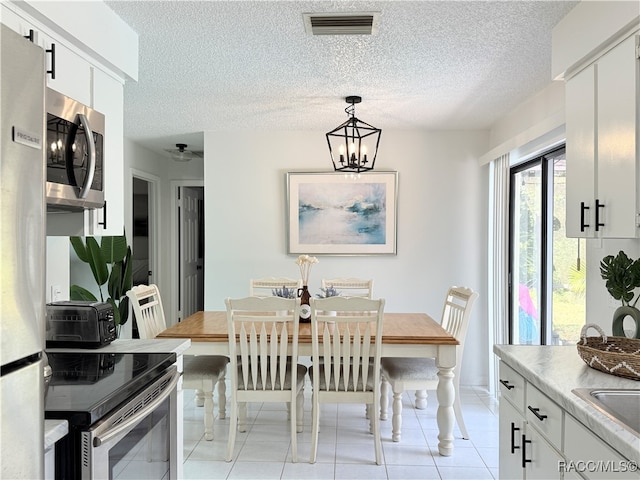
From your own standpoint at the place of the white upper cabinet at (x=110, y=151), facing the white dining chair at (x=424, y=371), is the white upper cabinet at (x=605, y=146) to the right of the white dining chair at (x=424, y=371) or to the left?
right

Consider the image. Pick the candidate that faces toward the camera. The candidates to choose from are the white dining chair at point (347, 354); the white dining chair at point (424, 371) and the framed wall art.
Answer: the framed wall art

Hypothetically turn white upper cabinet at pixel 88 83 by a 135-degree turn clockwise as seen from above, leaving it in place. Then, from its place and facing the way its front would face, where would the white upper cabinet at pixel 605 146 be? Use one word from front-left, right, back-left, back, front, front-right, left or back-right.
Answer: back-left

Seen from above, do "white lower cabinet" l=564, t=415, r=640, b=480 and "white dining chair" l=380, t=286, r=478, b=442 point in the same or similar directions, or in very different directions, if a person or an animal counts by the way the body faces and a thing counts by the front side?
same or similar directions

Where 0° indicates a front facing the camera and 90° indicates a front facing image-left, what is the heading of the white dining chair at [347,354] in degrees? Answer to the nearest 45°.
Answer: approximately 180°

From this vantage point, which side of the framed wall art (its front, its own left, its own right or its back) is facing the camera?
front

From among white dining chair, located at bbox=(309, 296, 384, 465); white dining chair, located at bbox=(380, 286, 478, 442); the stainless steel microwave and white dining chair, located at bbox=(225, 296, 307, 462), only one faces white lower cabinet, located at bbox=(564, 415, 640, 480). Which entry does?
the stainless steel microwave

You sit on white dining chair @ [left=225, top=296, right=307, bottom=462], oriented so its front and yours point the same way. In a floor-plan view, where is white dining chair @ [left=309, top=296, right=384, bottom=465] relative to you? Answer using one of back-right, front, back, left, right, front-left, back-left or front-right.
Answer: right

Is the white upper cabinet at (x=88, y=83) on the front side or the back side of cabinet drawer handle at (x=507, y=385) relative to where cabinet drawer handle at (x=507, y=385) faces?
on the front side

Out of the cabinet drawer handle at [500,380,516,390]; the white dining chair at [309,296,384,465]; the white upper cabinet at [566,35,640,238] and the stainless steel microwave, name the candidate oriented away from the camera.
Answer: the white dining chair

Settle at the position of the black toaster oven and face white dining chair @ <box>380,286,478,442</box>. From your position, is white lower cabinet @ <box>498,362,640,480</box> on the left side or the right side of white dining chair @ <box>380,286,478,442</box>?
right

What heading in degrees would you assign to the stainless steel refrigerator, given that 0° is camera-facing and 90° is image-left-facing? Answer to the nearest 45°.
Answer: approximately 315°

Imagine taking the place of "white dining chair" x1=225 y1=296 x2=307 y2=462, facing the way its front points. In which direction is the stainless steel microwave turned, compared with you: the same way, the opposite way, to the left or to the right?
to the right

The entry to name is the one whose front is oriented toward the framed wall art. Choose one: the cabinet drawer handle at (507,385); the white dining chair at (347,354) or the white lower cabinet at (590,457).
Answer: the white dining chair

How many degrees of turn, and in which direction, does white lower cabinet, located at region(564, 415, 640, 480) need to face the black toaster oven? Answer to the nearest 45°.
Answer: approximately 45° to its right

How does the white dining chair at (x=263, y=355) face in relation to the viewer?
away from the camera
